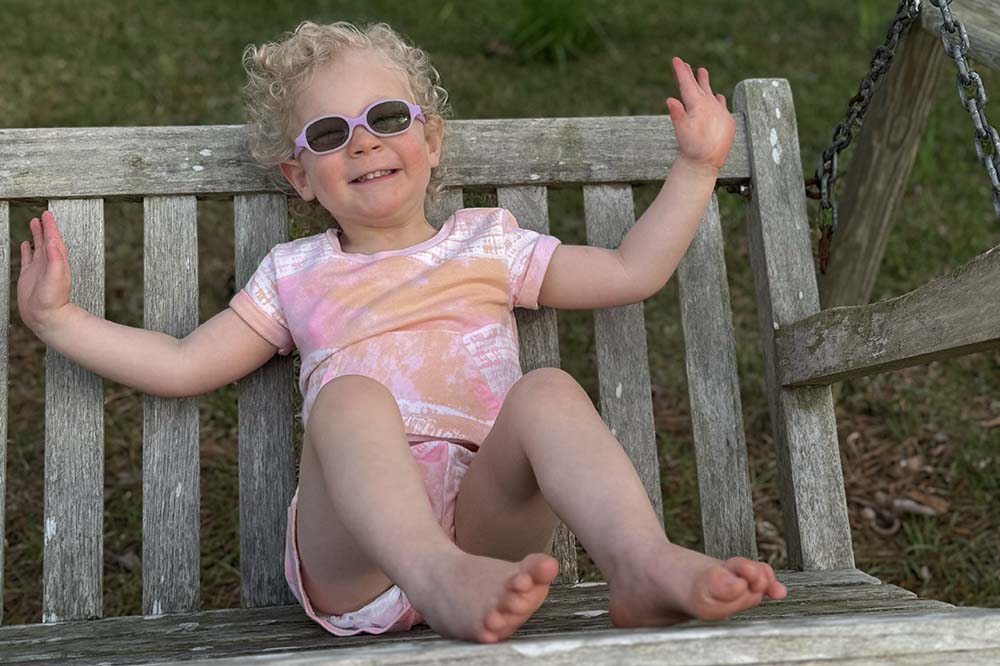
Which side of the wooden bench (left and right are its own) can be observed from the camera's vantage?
front
